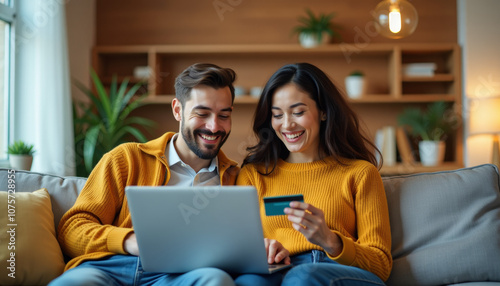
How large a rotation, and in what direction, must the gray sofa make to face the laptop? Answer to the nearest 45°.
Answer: approximately 45° to its right

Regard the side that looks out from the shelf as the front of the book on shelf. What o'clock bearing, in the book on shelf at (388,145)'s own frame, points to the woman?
The woman is roughly at 12 o'clock from the book on shelf.

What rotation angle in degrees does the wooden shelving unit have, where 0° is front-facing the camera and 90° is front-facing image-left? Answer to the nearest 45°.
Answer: approximately 0°

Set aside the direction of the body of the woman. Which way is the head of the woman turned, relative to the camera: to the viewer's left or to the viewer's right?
to the viewer's left

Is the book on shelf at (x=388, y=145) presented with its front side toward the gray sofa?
yes

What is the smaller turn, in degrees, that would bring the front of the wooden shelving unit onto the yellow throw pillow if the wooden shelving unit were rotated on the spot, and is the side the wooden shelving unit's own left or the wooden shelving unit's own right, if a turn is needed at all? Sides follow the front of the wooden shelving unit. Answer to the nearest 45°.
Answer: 0° — it already faces it

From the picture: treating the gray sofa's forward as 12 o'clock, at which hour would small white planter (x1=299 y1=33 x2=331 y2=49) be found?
The small white planter is roughly at 6 o'clock from the gray sofa.
